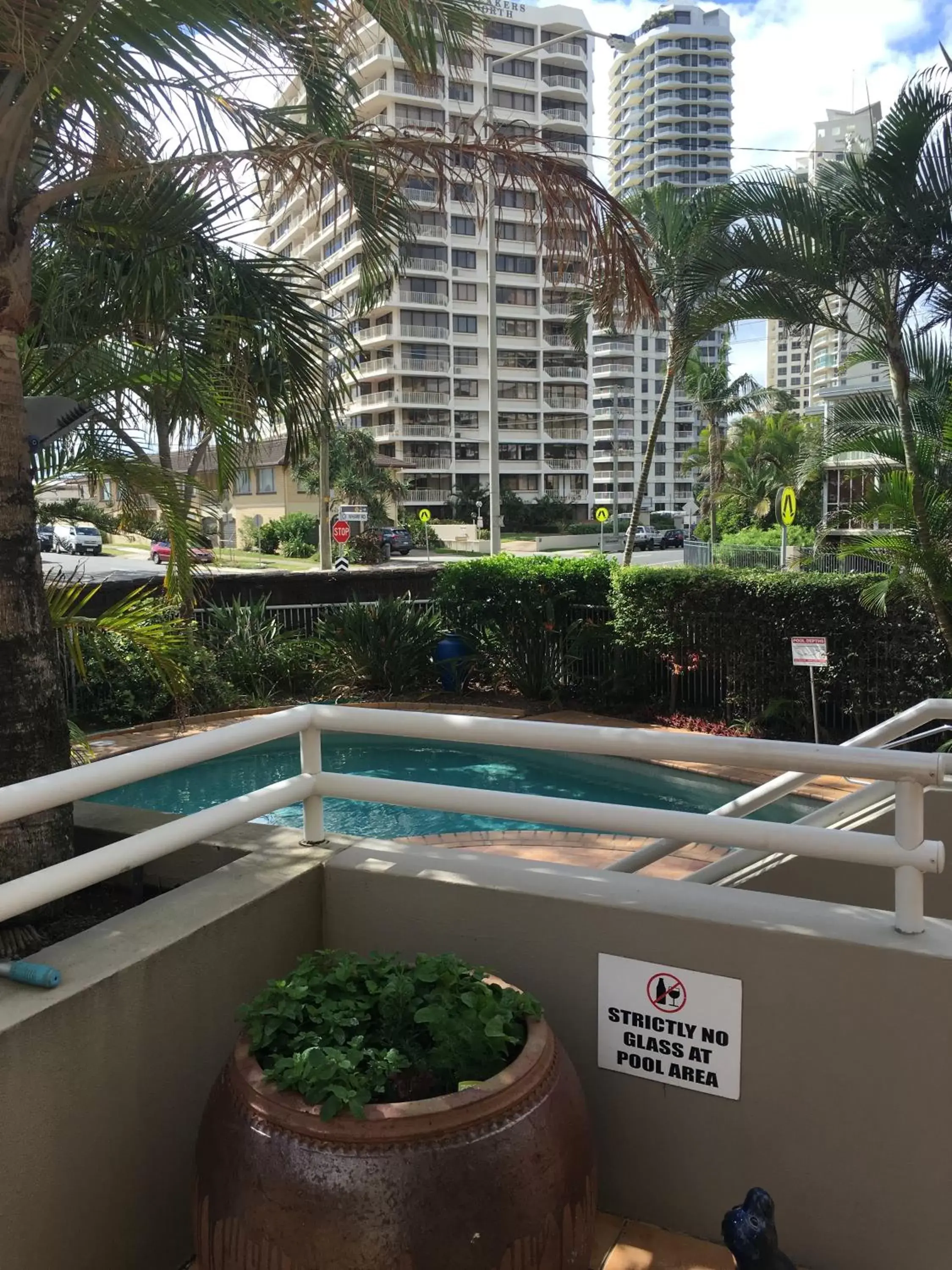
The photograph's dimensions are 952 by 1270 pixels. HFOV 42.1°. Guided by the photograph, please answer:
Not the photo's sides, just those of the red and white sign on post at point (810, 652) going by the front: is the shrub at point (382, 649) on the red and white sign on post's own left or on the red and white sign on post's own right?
on the red and white sign on post's own right

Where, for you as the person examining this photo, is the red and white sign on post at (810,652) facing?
facing the viewer

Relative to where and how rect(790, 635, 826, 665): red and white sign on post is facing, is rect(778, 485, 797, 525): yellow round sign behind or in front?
behind

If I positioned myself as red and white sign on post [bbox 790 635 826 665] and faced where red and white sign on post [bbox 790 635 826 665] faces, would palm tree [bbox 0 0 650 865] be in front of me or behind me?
in front

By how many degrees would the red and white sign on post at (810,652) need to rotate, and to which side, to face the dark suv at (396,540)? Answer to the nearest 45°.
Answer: approximately 135° to its right
